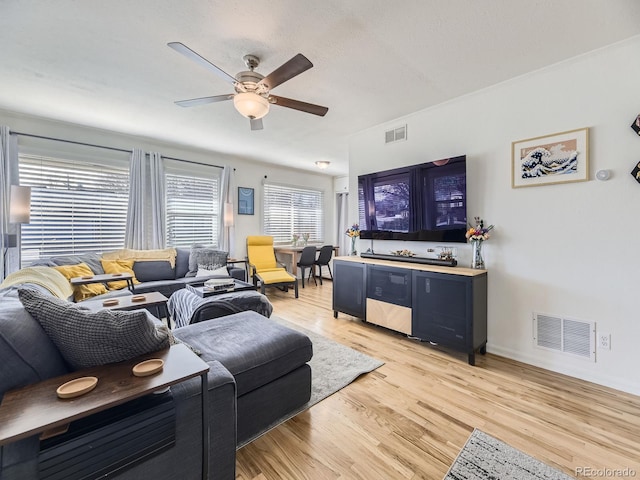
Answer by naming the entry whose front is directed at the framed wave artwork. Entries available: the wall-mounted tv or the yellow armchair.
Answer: the yellow armchair

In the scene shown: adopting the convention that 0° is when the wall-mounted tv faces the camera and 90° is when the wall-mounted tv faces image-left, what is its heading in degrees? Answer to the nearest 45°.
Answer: approximately 45°

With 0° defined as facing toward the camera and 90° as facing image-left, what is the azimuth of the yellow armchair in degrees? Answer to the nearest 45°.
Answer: approximately 315°

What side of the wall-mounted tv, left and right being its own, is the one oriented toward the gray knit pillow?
front

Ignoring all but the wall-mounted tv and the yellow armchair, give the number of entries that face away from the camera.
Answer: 0

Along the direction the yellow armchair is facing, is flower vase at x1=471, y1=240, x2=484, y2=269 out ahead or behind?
ahead

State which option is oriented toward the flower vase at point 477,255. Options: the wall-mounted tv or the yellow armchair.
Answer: the yellow armchair

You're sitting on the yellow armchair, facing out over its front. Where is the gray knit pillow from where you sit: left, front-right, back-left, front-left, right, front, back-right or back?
front-right

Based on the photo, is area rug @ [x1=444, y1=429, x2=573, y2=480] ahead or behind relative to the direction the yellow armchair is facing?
ahead

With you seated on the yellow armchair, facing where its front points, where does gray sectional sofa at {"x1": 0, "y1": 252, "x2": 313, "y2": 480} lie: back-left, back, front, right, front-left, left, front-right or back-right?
front-right

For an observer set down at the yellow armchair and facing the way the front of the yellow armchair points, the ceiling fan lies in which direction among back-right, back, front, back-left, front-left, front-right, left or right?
front-right

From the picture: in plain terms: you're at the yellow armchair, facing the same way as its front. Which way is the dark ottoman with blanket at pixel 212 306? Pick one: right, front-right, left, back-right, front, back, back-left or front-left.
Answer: front-right
